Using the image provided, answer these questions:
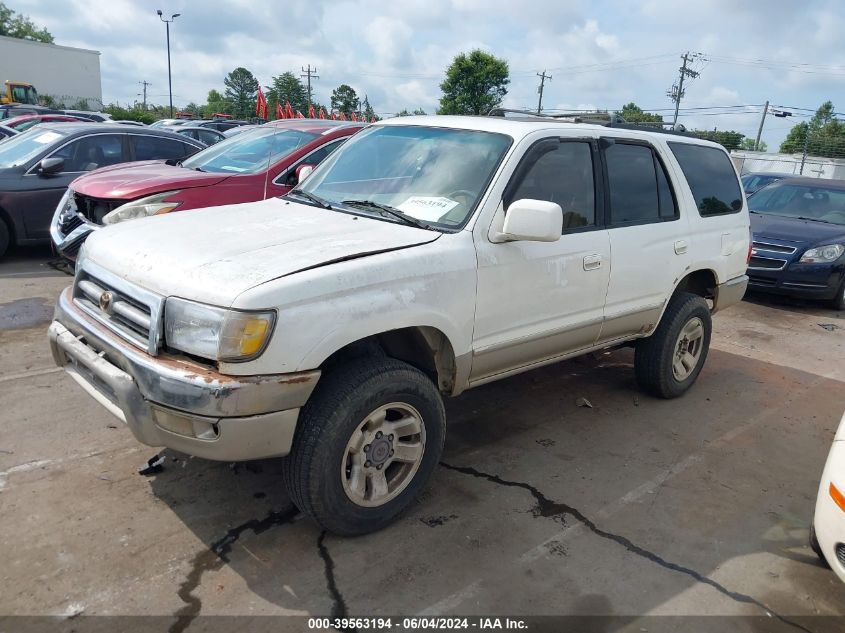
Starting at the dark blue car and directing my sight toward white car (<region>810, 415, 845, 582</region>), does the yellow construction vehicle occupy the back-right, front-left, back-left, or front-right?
back-right

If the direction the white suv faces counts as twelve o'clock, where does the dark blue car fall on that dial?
The dark blue car is roughly at 6 o'clock from the white suv.

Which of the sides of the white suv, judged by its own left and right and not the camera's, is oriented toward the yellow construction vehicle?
right

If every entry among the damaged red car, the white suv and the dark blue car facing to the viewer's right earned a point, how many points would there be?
0

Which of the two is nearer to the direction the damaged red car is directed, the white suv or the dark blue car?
the white suv

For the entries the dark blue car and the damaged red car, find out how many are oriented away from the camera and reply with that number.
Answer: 0

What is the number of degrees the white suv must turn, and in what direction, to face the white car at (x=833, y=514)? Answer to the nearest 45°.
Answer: approximately 135° to its left

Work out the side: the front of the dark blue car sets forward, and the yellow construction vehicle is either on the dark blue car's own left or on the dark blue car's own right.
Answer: on the dark blue car's own right

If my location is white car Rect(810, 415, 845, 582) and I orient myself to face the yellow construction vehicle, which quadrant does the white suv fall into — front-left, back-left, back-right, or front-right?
front-left

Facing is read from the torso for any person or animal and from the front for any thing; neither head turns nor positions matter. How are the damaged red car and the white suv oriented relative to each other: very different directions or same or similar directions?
same or similar directions

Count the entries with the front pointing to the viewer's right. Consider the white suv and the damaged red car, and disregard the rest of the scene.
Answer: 0

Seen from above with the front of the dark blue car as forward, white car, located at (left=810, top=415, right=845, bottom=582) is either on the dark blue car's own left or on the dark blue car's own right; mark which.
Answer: on the dark blue car's own left

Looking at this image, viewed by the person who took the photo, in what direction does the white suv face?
facing the viewer and to the left of the viewer

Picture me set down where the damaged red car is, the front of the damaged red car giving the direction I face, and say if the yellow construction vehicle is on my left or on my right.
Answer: on my right
